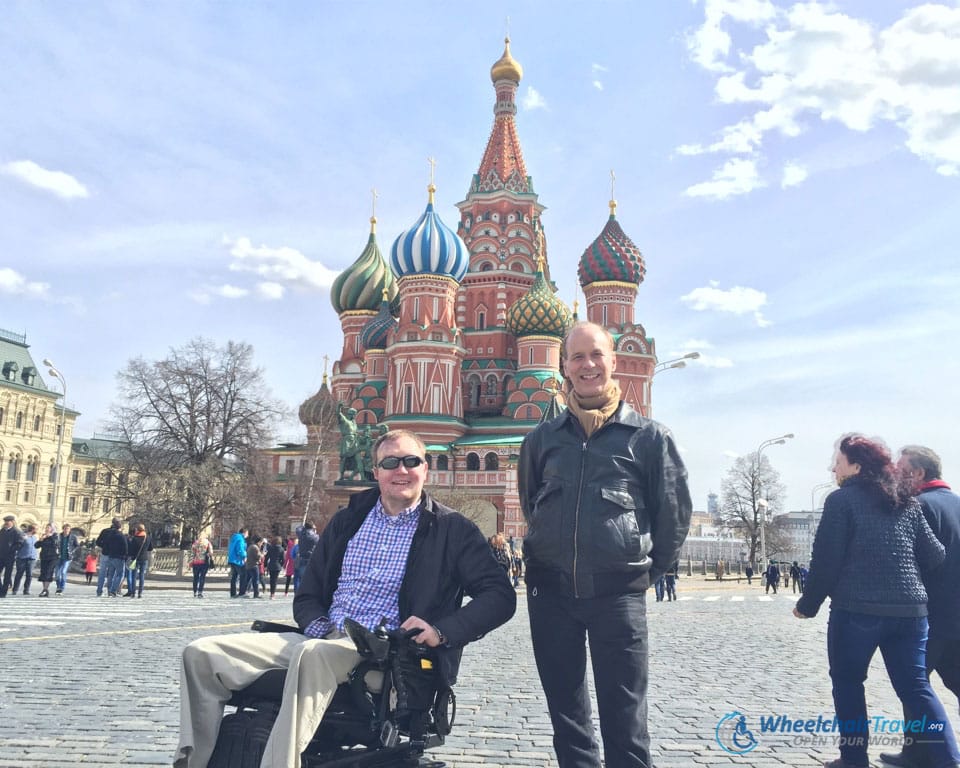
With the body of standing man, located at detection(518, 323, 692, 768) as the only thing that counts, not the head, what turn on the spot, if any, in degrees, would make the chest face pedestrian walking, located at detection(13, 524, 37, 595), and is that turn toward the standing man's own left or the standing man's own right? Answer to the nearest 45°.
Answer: approximately 135° to the standing man's own right

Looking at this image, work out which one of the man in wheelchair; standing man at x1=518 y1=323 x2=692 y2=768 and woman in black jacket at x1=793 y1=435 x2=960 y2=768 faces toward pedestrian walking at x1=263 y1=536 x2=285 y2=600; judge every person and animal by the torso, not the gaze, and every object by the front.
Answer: the woman in black jacket

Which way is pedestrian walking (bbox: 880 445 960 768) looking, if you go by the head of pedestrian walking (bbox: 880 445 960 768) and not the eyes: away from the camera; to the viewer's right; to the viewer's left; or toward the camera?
to the viewer's left

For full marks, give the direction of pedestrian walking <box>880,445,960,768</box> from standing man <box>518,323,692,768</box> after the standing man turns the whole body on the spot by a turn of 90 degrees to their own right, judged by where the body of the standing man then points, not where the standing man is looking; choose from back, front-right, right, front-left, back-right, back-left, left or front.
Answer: back-right

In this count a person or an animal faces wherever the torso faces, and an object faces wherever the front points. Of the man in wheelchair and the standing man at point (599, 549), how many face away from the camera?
0

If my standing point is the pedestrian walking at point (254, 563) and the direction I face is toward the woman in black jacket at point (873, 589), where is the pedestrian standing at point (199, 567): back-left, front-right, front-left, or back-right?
back-right

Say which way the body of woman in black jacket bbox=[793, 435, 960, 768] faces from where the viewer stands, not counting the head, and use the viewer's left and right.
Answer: facing away from the viewer and to the left of the viewer
